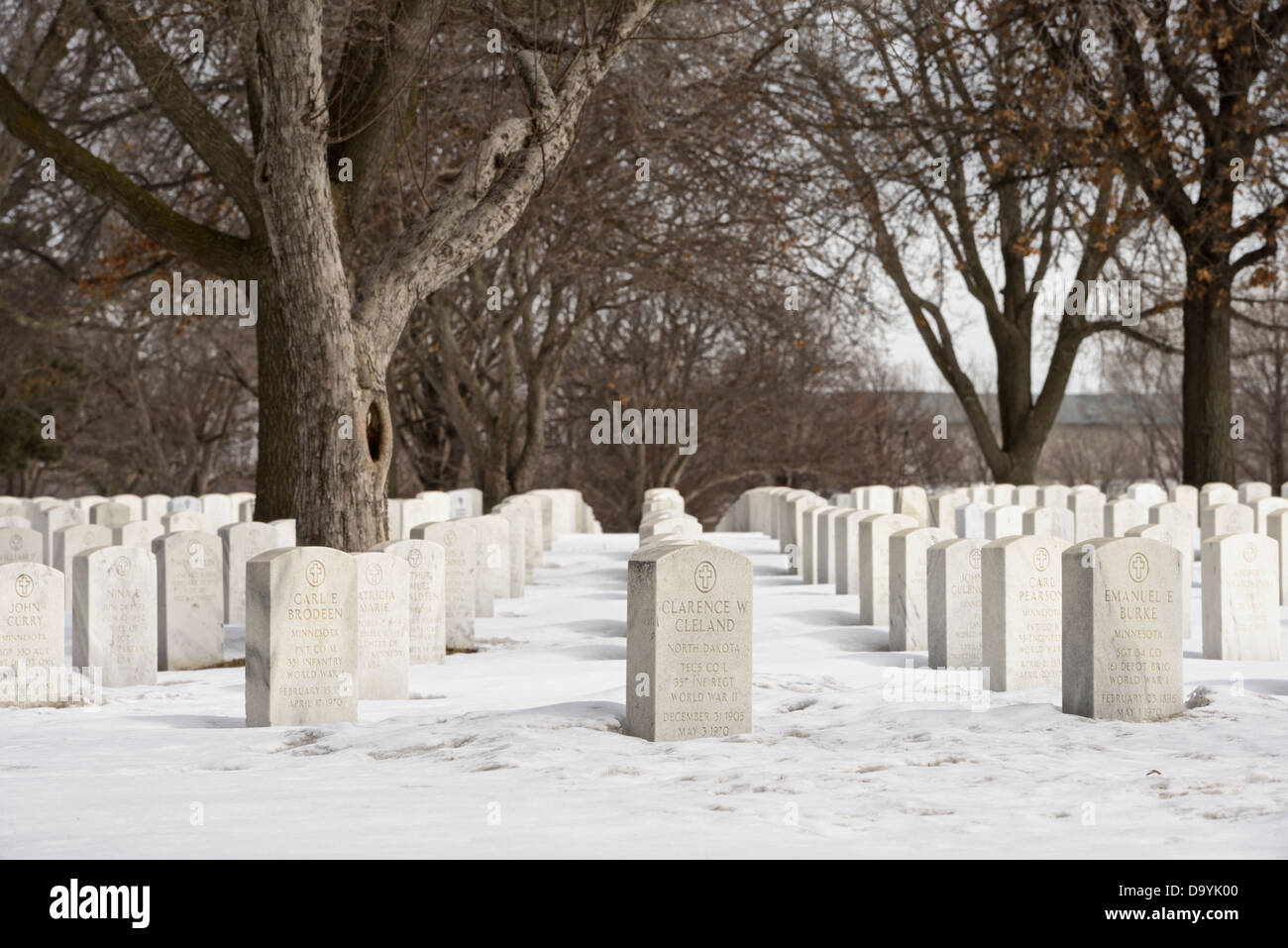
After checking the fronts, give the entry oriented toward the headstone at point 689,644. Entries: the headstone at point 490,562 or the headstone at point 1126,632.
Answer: the headstone at point 490,562

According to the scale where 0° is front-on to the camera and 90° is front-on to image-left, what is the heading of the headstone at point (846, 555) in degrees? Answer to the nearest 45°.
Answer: approximately 315°

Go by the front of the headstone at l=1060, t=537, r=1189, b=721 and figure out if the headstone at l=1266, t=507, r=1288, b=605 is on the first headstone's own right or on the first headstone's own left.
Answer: on the first headstone's own left

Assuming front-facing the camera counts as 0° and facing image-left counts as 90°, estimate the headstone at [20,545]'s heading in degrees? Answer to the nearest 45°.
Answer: approximately 0°

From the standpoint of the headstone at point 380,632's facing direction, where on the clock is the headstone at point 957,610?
the headstone at point 957,610 is roughly at 9 o'clock from the headstone at point 380,632.

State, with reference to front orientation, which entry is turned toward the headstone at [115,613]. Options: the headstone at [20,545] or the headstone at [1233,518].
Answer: the headstone at [20,545]

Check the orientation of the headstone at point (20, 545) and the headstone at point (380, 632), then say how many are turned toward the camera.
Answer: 2

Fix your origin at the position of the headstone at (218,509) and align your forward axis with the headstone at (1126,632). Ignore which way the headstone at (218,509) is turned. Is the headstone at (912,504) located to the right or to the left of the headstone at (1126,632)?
left

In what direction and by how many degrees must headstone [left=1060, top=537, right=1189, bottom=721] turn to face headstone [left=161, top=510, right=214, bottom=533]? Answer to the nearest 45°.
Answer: approximately 180°

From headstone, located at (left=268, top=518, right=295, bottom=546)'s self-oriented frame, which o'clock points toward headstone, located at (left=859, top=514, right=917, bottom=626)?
headstone, located at (left=859, top=514, right=917, bottom=626) is roughly at 10 o'clock from headstone, located at (left=268, top=518, right=295, bottom=546).

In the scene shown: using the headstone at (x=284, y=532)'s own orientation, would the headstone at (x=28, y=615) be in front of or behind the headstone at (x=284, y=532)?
in front
